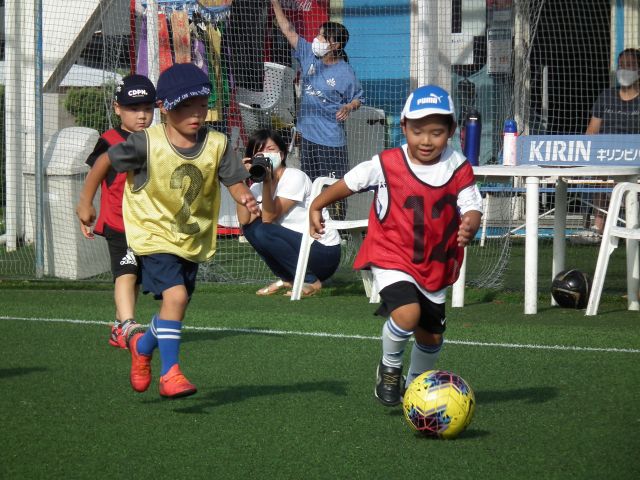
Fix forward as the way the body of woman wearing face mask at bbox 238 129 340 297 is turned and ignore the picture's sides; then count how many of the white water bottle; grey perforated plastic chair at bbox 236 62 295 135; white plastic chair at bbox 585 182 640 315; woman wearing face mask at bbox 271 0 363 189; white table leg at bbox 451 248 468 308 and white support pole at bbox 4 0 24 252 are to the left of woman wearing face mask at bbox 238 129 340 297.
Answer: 3

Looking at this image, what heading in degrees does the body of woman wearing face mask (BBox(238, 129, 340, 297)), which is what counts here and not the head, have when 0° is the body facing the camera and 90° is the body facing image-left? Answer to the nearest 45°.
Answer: approximately 45°

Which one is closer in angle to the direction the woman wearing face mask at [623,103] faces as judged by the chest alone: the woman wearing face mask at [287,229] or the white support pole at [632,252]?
the white support pole

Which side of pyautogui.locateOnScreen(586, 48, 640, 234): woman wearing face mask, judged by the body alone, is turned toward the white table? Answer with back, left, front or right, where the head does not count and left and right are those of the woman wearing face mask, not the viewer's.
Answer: front

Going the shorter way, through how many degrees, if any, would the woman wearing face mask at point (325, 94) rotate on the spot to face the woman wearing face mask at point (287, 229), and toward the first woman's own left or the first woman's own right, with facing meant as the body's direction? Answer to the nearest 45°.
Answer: approximately 45° to the first woman's own left

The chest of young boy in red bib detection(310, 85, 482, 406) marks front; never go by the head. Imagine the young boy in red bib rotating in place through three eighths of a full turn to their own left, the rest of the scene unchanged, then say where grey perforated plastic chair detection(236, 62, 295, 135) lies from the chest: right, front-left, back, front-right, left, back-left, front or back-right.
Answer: front-left

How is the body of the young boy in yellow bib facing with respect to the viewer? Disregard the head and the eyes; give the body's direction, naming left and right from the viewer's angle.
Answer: facing the viewer and to the right of the viewer

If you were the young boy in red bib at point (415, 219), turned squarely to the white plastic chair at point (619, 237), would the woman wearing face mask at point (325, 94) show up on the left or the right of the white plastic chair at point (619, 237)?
left

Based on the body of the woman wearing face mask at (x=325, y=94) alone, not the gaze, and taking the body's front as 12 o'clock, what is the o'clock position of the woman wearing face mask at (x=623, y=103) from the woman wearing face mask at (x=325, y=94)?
the woman wearing face mask at (x=623, y=103) is roughly at 8 o'clock from the woman wearing face mask at (x=325, y=94).

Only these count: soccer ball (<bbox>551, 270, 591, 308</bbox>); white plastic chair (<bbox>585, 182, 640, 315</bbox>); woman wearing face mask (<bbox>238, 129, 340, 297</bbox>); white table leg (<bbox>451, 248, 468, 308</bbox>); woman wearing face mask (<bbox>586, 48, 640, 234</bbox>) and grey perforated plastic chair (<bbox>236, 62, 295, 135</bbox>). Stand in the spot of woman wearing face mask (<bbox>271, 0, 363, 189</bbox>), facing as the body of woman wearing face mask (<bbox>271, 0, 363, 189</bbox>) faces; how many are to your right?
1

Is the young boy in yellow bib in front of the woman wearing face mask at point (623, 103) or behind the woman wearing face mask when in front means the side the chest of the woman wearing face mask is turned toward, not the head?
in front

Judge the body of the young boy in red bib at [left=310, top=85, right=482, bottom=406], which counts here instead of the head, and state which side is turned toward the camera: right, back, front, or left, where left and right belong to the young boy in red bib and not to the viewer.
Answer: front

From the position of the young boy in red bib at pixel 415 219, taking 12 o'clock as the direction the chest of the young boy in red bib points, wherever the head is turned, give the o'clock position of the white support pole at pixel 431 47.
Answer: The white support pole is roughly at 6 o'clock from the young boy in red bib.

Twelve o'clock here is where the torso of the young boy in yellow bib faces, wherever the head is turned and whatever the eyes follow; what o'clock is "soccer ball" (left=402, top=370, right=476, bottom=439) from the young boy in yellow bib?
The soccer ball is roughly at 12 o'clock from the young boy in yellow bib.
